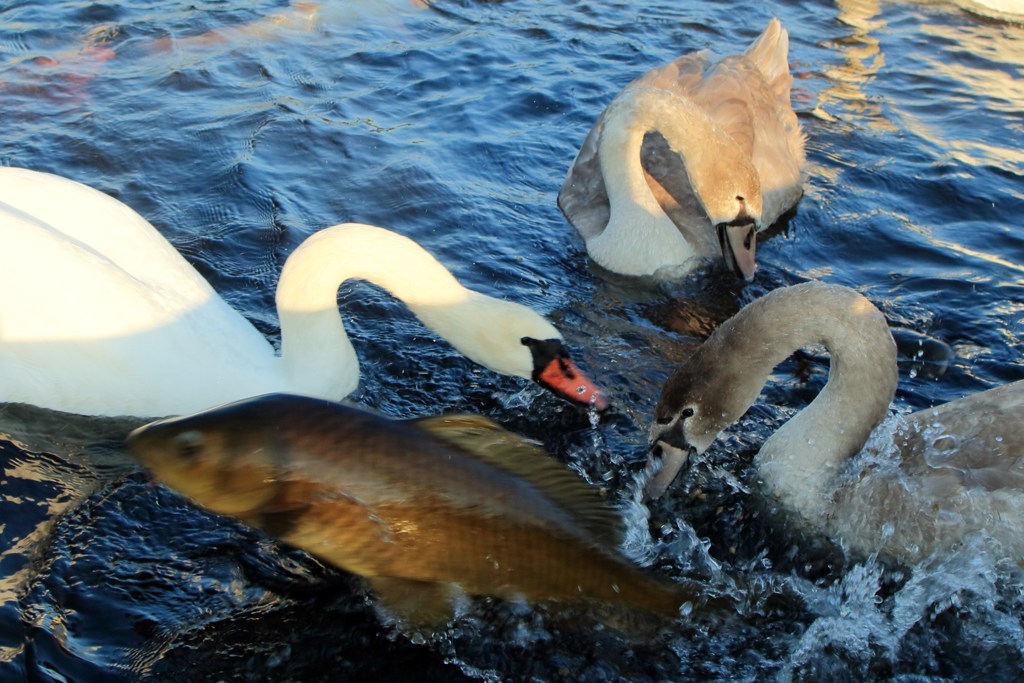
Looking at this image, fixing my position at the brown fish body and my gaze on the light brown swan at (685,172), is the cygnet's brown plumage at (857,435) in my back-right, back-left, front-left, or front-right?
front-right

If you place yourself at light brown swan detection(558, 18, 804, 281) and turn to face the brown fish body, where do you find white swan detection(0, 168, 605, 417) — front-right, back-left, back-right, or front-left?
front-right

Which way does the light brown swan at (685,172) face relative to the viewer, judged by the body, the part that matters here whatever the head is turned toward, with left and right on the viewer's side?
facing the viewer and to the left of the viewer

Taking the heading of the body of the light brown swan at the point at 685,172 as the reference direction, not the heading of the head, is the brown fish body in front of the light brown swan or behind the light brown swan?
in front

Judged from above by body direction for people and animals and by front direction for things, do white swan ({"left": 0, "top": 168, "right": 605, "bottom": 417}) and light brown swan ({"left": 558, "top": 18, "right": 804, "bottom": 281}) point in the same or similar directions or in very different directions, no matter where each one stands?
very different directions

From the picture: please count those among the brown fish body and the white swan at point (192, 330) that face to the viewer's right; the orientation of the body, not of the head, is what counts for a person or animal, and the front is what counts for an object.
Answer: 1

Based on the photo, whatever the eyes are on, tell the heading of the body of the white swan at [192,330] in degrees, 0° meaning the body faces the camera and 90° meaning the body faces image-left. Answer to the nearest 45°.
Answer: approximately 270°

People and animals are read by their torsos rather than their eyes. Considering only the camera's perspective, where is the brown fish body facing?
facing to the left of the viewer

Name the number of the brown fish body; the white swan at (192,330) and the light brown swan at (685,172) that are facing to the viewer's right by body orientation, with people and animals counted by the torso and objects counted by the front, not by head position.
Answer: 1

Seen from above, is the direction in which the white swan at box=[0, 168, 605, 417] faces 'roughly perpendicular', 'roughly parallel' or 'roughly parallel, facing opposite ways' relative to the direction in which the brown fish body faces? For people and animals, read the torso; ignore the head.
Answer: roughly parallel, facing opposite ways

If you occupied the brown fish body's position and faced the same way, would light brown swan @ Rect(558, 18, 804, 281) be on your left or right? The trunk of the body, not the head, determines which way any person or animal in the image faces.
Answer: on your right

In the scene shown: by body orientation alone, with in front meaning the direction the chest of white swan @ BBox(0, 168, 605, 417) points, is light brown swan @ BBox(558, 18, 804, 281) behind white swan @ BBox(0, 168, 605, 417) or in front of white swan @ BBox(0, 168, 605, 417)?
in front

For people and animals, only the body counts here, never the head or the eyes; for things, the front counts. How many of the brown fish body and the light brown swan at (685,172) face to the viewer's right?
0

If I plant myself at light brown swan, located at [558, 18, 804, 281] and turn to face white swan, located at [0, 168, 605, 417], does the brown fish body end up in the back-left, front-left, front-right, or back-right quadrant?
front-left
